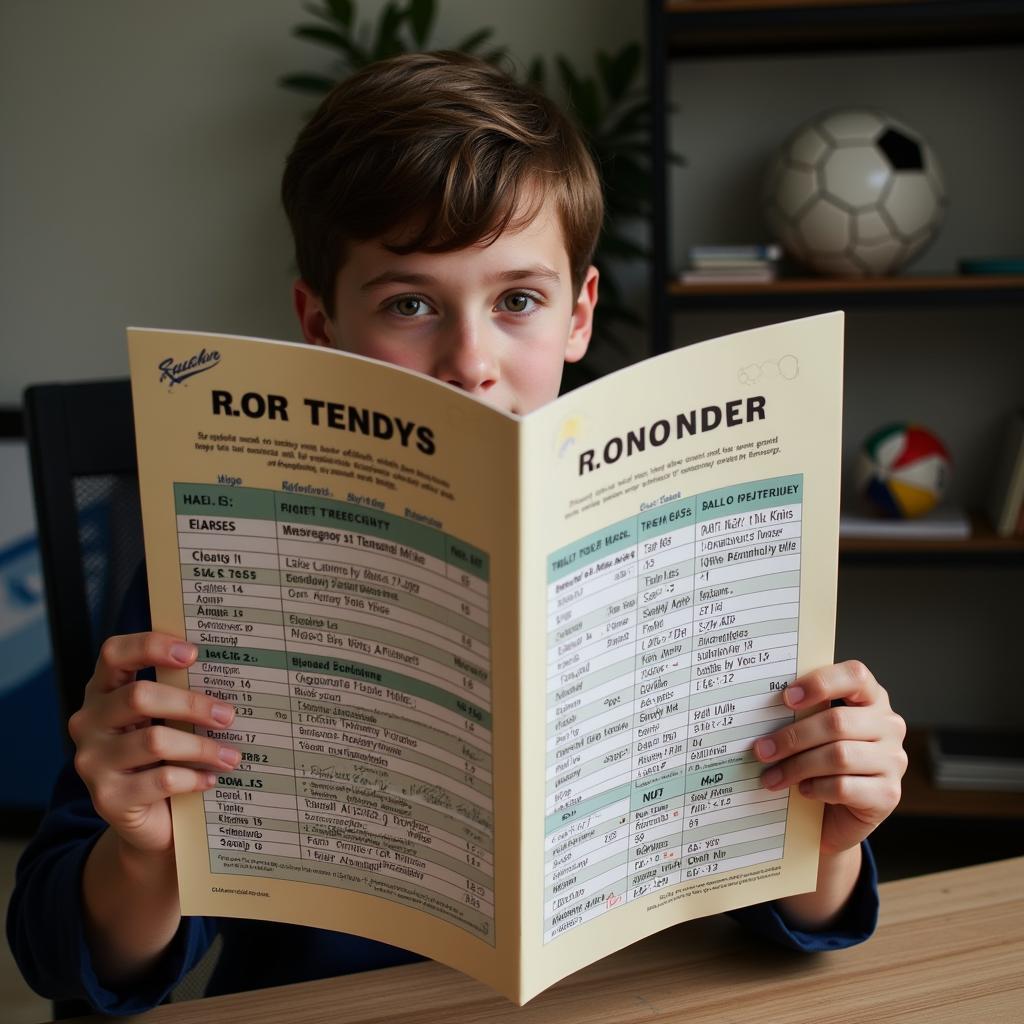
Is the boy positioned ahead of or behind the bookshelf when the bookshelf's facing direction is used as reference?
ahead

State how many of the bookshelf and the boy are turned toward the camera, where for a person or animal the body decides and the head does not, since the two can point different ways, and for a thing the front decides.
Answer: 2

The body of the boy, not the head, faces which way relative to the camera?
toward the camera

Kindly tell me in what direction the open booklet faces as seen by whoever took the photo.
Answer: facing the viewer

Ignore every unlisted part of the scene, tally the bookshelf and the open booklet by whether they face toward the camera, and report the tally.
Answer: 2

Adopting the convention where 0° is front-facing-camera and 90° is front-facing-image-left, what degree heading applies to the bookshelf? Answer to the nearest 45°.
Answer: approximately 0°
